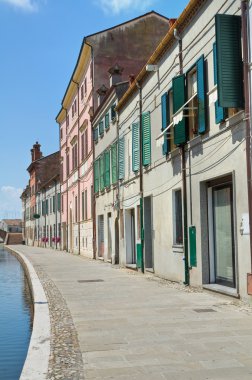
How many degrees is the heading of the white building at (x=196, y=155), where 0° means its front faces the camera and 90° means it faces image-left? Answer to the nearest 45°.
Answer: approximately 45°

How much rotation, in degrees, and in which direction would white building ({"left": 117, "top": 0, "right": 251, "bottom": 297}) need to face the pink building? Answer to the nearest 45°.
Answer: approximately 135° to its right
